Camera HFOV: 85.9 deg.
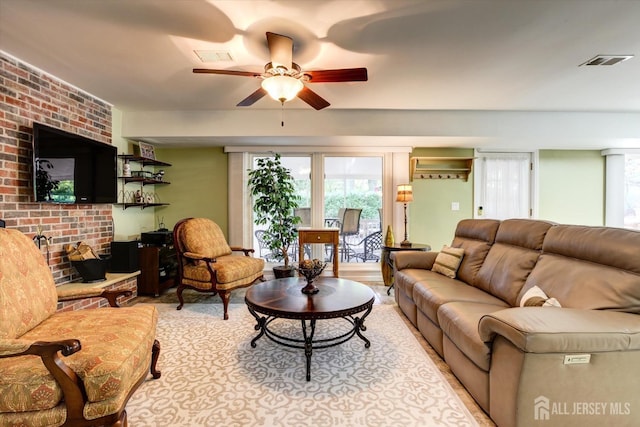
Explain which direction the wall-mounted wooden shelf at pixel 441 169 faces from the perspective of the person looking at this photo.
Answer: facing the viewer

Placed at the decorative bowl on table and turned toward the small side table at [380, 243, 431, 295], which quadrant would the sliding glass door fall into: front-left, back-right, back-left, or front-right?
front-left

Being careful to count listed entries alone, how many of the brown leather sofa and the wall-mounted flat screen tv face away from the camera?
0

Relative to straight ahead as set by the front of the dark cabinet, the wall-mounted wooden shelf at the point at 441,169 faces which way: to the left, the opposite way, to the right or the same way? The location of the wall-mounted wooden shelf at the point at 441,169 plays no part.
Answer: to the right

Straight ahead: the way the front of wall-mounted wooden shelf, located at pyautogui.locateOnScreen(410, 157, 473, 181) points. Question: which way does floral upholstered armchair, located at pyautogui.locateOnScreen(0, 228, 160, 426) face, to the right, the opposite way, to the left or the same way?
to the left

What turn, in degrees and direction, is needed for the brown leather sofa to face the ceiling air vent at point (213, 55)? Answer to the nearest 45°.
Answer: approximately 45° to its right

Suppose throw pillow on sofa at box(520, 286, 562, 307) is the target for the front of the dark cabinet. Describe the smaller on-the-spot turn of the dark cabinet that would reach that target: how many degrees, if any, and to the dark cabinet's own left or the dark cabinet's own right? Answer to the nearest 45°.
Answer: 0° — it already faces it

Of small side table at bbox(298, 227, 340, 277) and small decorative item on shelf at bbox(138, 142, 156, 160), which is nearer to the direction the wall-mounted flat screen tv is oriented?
the small side table

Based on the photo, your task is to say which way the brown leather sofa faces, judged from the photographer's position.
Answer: facing the viewer and to the left of the viewer

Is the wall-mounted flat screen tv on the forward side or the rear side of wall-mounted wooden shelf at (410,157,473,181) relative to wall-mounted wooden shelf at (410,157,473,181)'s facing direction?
on the forward side

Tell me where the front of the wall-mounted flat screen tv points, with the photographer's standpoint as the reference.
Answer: facing the viewer and to the right of the viewer

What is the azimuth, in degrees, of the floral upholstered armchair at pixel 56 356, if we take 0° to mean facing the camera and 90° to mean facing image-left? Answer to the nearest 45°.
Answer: approximately 315°

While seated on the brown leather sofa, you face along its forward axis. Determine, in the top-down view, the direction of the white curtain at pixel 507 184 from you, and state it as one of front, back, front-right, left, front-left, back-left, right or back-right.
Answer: back-right
